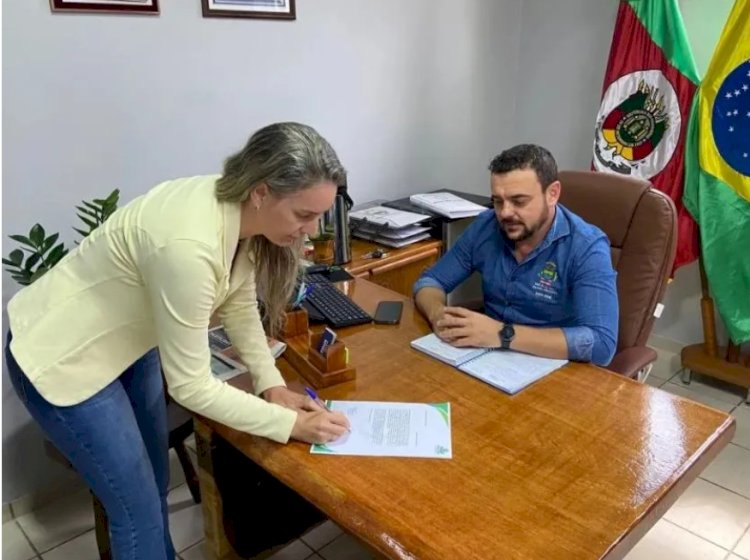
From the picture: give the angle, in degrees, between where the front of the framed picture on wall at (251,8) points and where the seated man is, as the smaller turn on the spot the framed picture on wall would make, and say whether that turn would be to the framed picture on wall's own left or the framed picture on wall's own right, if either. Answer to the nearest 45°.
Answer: approximately 45° to the framed picture on wall's own left

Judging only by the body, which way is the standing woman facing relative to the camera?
to the viewer's right

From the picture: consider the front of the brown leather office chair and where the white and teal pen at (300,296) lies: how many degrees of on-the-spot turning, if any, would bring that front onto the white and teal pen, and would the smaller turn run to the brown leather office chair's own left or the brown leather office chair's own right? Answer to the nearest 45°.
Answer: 0° — it already faces it

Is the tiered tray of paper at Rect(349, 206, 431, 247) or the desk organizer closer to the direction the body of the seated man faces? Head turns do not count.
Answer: the desk organizer

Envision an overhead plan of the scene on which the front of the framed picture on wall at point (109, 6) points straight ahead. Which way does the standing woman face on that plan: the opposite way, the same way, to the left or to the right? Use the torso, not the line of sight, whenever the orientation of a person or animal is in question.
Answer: to the left

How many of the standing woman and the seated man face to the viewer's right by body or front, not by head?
1

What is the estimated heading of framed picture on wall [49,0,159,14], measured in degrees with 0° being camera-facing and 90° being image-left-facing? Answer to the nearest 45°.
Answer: approximately 0°

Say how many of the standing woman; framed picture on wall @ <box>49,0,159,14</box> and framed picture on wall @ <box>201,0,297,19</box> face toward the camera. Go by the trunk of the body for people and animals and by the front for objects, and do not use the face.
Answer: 2

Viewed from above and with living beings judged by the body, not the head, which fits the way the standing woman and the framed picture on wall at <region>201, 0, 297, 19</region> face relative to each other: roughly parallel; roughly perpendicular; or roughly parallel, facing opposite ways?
roughly perpendicular
